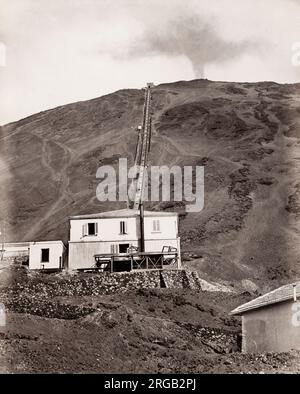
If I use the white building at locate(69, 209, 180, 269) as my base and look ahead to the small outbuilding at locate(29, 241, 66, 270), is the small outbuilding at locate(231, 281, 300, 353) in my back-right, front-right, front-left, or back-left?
back-left

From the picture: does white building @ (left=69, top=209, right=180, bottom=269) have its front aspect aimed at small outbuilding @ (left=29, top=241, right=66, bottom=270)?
no

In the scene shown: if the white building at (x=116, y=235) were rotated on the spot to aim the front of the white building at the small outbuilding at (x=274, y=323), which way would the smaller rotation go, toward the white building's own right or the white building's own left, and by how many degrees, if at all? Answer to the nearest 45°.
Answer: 0° — it already faces it

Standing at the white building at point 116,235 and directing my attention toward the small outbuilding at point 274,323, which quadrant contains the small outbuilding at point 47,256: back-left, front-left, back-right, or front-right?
back-right

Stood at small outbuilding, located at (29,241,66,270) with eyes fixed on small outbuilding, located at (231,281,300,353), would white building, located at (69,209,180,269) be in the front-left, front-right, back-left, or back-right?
front-left

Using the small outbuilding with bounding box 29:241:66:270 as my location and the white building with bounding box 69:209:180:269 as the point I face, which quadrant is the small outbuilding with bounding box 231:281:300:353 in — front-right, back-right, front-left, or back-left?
front-right

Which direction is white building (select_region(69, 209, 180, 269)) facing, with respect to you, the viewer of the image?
facing the viewer
